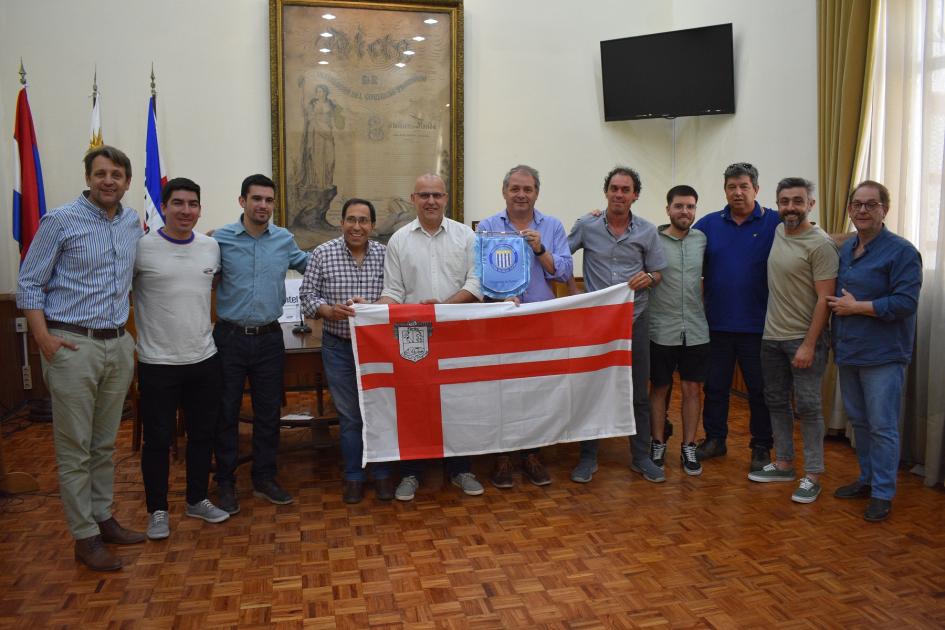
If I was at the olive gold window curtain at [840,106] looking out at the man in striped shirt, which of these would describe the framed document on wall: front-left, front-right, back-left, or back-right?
front-right

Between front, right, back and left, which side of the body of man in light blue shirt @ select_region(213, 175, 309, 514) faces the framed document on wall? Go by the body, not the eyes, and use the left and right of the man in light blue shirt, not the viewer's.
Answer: back

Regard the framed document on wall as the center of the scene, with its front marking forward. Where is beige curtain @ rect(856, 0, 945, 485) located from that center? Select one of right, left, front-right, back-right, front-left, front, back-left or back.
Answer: front-left

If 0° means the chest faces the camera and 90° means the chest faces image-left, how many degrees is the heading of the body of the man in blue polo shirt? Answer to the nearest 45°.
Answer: approximately 0°

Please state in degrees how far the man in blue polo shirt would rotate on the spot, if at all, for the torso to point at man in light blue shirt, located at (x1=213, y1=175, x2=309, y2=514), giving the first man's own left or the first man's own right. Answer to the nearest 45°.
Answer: approximately 45° to the first man's own right

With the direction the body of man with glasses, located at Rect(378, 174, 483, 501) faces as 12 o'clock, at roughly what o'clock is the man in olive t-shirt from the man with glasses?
The man in olive t-shirt is roughly at 9 o'clock from the man with glasses.

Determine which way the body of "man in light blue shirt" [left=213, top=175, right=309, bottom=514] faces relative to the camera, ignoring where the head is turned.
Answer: toward the camera

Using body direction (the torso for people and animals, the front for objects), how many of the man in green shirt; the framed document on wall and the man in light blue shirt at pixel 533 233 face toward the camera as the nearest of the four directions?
3

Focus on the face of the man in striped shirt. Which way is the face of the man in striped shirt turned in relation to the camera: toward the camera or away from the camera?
toward the camera

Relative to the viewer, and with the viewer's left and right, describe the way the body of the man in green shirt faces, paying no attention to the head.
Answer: facing the viewer

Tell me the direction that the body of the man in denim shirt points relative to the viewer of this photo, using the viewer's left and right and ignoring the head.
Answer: facing the viewer and to the left of the viewer

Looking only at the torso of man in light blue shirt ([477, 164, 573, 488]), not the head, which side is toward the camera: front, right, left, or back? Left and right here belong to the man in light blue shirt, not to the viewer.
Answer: front

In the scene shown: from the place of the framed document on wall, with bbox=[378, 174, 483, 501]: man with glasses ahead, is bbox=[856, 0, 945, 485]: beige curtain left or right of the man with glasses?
left

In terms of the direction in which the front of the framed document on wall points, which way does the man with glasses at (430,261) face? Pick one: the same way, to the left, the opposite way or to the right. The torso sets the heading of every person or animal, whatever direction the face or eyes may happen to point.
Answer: the same way

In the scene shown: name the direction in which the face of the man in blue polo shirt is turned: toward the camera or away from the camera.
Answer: toward the camera

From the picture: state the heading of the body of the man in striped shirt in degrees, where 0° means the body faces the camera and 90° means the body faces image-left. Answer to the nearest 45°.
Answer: approximately 315°

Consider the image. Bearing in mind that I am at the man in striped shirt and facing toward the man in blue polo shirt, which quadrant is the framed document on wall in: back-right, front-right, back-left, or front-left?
front-left

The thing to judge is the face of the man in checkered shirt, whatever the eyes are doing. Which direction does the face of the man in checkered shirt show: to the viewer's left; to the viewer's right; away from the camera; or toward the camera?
toward the camera
